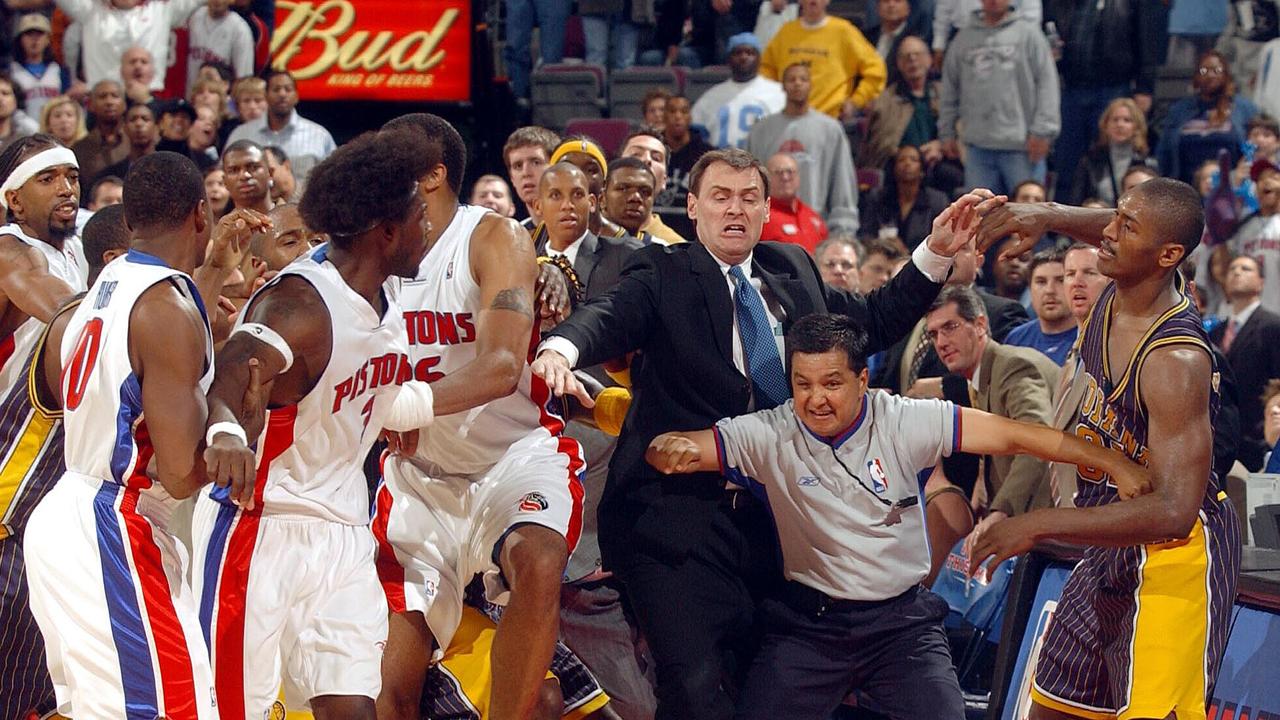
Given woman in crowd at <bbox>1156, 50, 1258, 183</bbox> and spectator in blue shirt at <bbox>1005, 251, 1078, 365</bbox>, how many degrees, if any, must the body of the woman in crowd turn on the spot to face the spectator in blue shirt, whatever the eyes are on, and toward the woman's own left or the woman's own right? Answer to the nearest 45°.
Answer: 0° — they already face them

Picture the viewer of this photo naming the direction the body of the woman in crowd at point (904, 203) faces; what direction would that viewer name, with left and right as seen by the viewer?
facing the viewer

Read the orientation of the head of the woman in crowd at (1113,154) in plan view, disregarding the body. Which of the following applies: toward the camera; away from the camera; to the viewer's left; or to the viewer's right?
toward the camera

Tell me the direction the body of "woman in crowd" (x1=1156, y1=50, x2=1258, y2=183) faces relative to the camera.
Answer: toward the camera

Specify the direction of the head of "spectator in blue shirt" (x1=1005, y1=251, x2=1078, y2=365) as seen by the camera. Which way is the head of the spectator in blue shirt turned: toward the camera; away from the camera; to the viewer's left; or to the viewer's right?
toward the camera

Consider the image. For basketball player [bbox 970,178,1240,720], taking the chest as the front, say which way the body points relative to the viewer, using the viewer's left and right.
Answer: facing the viewer and to the left of the viewer

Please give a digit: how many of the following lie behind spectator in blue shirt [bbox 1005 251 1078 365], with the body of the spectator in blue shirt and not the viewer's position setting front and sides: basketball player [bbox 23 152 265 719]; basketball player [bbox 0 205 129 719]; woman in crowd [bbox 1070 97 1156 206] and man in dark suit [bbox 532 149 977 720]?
1

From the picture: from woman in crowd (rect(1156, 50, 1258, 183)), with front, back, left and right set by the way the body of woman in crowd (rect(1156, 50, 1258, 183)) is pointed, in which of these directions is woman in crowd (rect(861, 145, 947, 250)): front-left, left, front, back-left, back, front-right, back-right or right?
front-right

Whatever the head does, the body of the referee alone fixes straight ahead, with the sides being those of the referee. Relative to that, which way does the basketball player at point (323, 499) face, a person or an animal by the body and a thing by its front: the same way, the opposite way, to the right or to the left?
to the left

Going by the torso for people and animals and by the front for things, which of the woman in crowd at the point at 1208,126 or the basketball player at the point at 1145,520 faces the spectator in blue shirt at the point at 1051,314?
the woman in crowd

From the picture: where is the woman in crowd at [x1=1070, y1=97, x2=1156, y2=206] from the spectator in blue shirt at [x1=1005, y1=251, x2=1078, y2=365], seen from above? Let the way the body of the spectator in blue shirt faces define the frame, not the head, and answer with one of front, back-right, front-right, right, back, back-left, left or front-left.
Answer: back

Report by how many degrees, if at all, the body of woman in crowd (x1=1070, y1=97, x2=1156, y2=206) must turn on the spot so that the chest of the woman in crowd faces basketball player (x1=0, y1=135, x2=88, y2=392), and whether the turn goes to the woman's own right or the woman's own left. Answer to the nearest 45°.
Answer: approximately 45° to the woman's own right

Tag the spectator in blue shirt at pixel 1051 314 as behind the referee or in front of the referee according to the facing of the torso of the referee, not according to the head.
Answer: behind

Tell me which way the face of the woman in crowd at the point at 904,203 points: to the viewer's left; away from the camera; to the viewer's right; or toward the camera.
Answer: toward the camera

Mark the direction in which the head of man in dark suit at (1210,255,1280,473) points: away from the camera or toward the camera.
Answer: toward the camera
